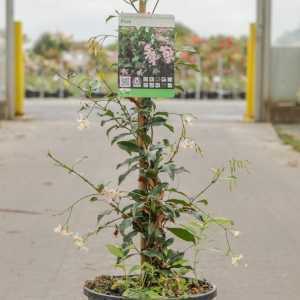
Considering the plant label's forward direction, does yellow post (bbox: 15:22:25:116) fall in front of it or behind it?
behind

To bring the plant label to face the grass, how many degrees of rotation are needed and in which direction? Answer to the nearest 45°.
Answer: approximately 180°

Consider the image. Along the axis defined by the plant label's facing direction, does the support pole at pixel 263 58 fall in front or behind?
behind

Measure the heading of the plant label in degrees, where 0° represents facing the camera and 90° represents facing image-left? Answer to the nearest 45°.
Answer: approximately 0°

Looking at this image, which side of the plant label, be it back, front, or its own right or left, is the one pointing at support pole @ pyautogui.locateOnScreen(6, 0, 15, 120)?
back

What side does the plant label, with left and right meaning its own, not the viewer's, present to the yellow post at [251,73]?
back
